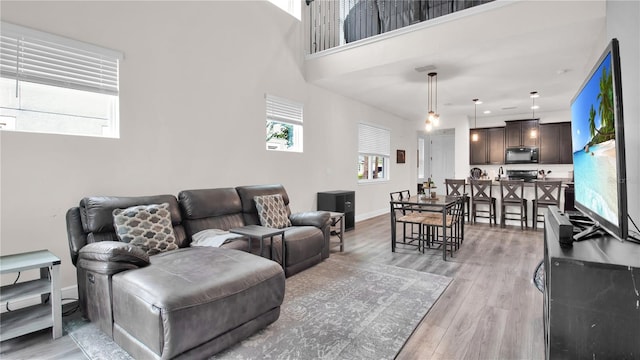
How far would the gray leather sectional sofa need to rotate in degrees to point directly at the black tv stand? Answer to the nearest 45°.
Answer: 0° — it already faces it

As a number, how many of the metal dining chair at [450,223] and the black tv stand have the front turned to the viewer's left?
2

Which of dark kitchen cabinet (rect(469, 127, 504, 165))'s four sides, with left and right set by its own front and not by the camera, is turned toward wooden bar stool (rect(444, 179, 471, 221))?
front

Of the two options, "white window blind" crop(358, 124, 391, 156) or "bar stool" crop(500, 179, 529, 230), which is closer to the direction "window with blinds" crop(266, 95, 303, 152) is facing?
the bar stool

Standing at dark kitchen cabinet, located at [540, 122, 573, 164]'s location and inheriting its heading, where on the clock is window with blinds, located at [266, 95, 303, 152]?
The window with blinds is roughly at 1 o'clock from the dark kitchen cabinet.

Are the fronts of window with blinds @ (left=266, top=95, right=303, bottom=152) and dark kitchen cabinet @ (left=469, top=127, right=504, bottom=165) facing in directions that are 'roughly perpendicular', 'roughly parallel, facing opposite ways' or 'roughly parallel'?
roughly perpendicular

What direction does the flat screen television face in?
to the viewer's left

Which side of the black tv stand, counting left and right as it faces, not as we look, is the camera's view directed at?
left

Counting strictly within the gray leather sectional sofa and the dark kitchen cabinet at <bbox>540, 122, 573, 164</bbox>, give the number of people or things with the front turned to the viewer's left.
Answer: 0

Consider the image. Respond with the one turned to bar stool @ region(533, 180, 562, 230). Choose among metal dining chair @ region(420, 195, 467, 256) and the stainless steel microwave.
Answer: the stainless steel microwave

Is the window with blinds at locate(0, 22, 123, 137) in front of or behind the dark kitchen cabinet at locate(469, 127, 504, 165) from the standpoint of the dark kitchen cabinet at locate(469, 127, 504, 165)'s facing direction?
in front

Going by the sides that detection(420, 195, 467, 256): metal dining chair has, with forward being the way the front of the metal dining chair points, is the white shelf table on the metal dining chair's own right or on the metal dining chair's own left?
on the metal dining chair's own left

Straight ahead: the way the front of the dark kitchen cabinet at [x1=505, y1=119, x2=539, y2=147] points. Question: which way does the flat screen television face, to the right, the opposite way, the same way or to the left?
to the right

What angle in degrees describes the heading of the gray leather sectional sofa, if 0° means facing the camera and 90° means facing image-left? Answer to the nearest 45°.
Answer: approximately 315°

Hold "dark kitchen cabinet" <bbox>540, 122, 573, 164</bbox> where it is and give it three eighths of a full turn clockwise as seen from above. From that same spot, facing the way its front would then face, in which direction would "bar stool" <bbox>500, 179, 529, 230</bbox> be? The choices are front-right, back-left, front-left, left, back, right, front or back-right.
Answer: back-left

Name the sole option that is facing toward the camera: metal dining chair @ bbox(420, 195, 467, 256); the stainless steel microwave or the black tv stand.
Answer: the stainless steel microwave

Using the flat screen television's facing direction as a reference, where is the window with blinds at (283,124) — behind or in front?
in front

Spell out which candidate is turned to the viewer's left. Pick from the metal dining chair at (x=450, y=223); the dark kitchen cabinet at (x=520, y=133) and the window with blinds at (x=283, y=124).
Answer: the metal dining chair
